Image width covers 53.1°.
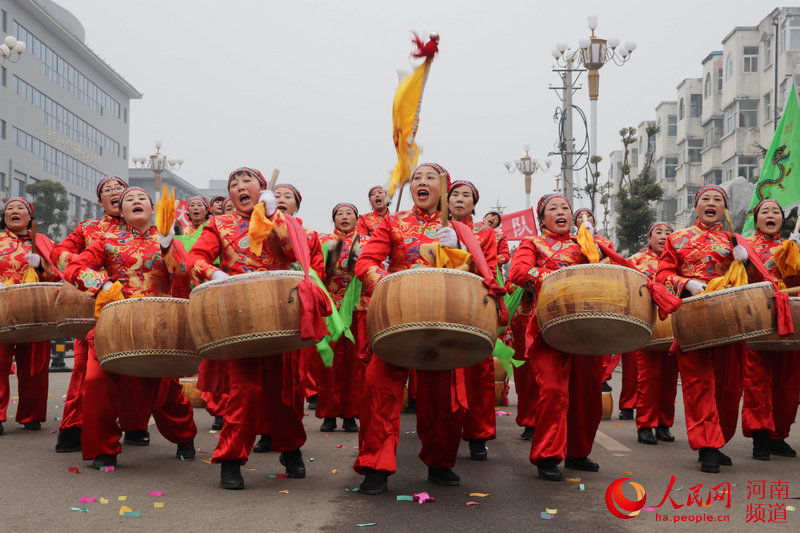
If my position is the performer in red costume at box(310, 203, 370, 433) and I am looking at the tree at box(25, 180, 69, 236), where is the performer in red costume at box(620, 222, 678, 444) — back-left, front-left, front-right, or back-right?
back-right

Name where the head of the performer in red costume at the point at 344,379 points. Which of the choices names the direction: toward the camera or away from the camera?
toward the camera

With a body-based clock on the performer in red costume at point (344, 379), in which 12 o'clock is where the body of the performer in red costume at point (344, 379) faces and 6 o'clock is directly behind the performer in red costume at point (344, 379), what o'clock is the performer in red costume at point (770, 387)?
the performer in red costume at point (770, 387) is roughly at 10 o'clock from the performer in red costume at point (344, 379).

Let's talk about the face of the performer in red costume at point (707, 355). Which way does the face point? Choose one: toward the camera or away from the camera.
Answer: toward the camera

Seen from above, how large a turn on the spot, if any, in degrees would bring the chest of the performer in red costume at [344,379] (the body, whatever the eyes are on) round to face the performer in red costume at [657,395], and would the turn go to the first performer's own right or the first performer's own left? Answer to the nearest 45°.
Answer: approximately 90° to the first performer's own left

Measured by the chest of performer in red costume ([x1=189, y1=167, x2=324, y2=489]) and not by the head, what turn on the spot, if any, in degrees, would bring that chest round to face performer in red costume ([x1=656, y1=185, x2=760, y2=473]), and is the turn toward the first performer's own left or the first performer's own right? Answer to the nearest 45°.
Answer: approximately 90° to the first performer's own left

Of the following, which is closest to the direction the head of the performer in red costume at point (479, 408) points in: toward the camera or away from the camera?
toward the camera

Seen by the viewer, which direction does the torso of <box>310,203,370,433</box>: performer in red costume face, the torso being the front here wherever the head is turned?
toward the camera

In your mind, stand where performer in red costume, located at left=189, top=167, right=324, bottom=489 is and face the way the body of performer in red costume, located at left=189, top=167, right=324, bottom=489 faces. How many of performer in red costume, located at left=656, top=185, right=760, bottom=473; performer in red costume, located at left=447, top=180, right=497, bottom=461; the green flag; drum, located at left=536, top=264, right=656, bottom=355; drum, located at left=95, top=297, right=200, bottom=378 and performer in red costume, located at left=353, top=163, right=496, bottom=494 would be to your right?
1

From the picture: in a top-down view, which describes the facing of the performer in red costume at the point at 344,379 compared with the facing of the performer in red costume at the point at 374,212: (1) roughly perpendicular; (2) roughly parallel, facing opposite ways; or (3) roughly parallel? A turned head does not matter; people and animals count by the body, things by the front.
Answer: roughly parallel

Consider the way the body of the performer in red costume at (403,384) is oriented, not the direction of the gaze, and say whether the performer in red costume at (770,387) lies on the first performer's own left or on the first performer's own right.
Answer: on the first performer's own left

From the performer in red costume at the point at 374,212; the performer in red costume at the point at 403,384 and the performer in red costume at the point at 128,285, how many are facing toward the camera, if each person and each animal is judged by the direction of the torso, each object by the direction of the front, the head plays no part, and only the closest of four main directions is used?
3
